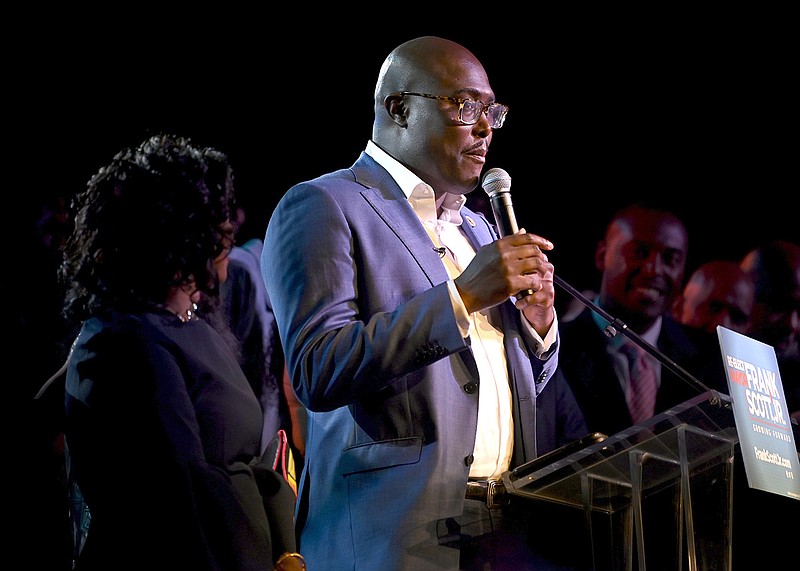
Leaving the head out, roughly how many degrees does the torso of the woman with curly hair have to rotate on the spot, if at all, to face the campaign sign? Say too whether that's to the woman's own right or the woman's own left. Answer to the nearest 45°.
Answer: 0° — they already face it

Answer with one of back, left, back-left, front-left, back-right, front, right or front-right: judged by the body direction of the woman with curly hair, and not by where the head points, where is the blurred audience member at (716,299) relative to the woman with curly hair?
front-left

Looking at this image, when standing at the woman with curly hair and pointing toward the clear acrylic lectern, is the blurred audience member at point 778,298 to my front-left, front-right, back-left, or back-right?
front-left

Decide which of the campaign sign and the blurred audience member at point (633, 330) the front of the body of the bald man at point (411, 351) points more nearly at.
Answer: the campaign sign

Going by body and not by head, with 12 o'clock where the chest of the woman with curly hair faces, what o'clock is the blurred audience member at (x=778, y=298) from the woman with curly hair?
The blurred audience member is roughly at 11 o'clock from the woman with curly hair.

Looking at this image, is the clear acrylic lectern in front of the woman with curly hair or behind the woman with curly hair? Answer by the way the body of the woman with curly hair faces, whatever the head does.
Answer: in front

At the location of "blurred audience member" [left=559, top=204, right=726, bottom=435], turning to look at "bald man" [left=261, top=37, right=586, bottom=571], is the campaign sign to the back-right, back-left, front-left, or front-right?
front-left

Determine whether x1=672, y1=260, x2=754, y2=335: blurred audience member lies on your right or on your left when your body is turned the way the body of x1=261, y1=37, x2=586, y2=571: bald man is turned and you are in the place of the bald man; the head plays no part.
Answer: on your left

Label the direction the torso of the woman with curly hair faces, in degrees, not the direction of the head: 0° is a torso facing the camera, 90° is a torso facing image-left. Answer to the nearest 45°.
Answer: approximately 270°

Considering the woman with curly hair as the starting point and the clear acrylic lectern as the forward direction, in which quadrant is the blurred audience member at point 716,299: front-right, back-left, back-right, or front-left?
front-left
